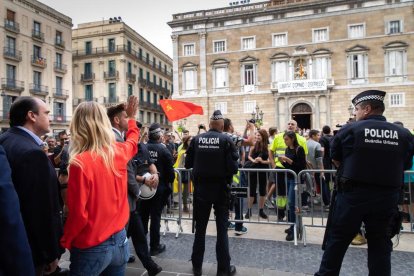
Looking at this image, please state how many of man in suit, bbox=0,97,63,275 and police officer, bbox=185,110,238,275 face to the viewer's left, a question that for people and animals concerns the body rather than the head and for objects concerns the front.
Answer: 0

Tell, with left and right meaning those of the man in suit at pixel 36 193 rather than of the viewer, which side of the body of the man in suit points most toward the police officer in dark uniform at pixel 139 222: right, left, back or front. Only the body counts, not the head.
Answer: front

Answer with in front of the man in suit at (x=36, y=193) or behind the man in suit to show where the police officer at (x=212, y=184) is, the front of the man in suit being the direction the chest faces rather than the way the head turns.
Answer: in front

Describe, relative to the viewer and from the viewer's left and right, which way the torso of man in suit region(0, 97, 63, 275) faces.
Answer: facing away from the viewer and to the right of the viewer

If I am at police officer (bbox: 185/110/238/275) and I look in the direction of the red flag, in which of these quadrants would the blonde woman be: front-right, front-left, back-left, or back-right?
back-left

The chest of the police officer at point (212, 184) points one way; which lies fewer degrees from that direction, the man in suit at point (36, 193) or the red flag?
the red flag

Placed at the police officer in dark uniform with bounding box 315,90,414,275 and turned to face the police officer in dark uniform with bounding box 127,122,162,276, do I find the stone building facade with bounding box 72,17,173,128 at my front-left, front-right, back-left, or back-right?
front-right

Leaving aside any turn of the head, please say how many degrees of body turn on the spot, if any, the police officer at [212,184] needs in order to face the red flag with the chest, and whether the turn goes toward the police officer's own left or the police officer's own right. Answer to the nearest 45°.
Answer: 0° — they already face it

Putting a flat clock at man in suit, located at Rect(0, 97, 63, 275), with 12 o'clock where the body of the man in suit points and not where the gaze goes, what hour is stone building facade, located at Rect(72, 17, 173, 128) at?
The stone building facade is roughly at 11 o'clock from the man in suit.

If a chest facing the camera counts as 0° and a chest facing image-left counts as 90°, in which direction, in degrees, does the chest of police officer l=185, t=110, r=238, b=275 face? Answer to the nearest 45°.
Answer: approximately 180°

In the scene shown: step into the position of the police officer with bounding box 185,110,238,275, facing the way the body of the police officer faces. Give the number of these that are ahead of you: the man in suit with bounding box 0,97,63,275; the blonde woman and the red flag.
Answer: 1
